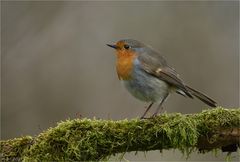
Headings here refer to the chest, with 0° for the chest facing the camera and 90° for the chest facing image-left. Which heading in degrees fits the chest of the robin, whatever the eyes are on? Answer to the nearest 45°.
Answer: approximately 90°
